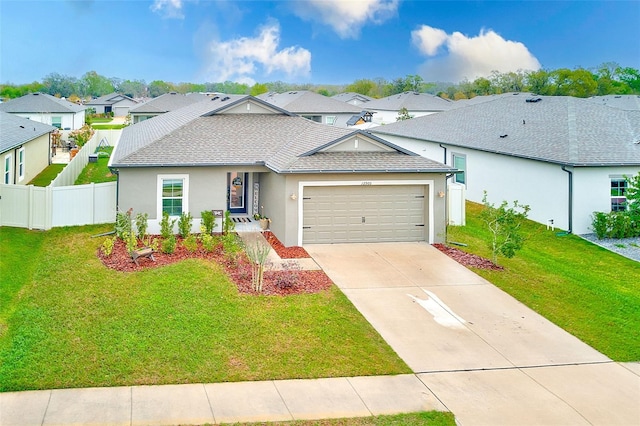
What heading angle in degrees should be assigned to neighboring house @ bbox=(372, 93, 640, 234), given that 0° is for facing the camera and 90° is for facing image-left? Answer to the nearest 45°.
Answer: approximately 315°

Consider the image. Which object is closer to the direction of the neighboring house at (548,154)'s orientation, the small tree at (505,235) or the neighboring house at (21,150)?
the small tree

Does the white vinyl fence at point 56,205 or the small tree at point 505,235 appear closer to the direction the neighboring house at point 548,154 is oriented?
the small tree

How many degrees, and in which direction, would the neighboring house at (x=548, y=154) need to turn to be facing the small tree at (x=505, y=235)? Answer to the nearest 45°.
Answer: approximately 45° to its right

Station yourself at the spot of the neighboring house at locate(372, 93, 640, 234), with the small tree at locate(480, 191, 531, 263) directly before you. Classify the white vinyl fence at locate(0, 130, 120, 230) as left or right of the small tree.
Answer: right

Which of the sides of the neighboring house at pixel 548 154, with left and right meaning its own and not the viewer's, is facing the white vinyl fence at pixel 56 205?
right

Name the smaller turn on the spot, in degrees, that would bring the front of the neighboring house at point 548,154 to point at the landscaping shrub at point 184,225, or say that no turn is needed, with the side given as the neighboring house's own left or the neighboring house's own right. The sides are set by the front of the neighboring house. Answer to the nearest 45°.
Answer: approximately 90° to the neighboring house's own right

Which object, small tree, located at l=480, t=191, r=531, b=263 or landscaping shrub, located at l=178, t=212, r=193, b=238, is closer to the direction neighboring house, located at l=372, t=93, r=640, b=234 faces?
the small tree

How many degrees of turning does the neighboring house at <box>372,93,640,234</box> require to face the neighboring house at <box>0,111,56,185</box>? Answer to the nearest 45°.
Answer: approximately 135° to its right
